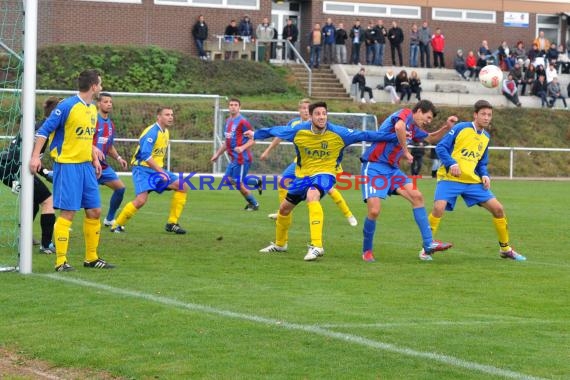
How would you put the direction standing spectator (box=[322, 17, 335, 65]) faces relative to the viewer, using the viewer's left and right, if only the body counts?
facing the viewer

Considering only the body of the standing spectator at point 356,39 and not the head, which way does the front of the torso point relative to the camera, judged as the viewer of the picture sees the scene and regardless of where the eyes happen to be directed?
toward the camera

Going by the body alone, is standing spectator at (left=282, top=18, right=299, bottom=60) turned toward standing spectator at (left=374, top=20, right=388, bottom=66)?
no

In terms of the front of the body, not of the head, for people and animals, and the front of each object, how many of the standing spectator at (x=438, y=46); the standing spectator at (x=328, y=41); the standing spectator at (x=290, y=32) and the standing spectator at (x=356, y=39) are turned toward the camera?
4

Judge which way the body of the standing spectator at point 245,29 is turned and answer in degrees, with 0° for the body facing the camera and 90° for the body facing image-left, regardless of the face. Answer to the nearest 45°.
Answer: approximately 0°

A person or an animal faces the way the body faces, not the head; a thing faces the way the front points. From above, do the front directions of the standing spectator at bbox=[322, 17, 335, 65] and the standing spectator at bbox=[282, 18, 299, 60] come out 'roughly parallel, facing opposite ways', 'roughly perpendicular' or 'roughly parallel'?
roughly parallel

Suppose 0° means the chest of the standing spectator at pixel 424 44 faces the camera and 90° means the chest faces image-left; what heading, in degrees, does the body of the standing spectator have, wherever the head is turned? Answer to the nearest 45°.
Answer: approximately 0°

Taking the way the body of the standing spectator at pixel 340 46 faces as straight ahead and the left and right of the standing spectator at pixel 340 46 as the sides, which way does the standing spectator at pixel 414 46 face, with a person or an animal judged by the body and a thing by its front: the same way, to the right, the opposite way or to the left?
the same way

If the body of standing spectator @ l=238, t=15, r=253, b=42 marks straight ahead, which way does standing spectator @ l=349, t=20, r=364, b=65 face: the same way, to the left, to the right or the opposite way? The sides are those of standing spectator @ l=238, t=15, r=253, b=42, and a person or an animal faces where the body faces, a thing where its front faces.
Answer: the same way

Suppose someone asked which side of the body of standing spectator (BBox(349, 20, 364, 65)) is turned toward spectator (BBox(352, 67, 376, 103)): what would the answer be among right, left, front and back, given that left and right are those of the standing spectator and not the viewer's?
front

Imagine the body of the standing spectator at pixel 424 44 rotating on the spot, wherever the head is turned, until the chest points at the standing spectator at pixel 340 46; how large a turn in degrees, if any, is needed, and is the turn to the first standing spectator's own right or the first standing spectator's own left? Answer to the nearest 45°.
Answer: approximately 45° to the first standing spectator's own right

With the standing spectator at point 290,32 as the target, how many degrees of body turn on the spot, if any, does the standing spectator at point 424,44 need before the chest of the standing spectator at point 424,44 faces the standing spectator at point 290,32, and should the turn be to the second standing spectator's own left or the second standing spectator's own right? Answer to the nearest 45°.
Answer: approximately 45° to the second standing spectator's own right

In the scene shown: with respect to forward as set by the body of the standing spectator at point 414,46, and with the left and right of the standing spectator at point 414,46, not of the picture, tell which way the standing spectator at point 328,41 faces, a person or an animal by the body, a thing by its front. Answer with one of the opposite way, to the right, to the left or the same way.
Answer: the same way

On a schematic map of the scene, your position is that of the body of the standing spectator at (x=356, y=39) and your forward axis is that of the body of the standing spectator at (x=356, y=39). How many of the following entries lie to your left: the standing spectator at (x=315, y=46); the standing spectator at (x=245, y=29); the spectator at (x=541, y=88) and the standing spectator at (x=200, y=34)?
1

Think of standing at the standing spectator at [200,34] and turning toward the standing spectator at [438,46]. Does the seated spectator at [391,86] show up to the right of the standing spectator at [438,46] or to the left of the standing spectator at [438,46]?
right

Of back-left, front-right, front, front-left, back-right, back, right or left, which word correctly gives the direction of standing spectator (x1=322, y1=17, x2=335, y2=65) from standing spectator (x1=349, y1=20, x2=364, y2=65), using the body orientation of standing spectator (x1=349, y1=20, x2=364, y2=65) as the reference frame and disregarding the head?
right

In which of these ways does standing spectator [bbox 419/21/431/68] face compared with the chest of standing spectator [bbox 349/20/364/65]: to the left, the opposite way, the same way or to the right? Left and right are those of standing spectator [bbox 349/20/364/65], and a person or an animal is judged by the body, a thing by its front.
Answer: the same way

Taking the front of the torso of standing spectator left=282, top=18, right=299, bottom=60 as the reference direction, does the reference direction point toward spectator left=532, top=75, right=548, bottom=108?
no
